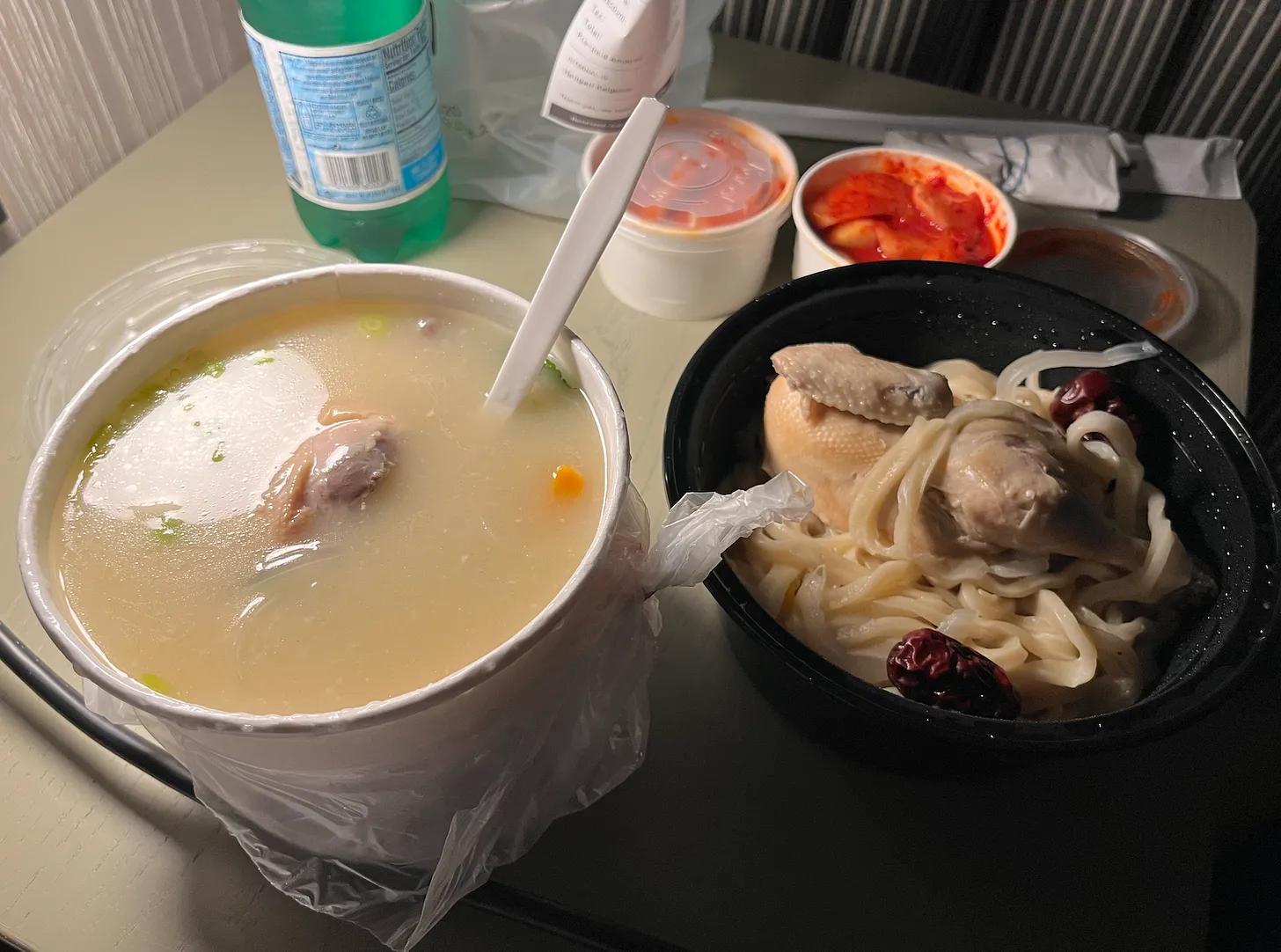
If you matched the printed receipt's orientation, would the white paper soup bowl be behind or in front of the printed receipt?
in front

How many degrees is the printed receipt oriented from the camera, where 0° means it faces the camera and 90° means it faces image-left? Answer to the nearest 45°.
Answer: approximately 0°

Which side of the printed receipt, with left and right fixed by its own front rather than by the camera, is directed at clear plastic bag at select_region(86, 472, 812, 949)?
front
